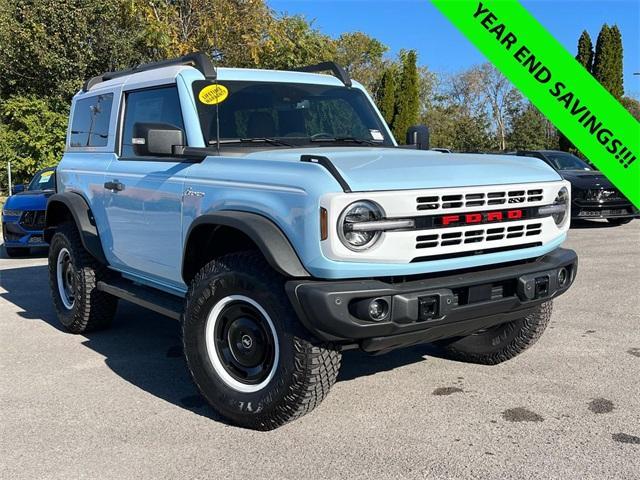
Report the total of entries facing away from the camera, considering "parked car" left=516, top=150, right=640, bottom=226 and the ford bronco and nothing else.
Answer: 0

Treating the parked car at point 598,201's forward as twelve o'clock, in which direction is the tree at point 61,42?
The tree is roughly at 5 o'clock from the parked car.

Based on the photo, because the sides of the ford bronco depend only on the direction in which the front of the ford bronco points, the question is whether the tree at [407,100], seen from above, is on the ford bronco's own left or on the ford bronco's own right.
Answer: on the ford bronco's own left

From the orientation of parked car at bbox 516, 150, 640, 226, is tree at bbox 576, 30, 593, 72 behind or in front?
behind

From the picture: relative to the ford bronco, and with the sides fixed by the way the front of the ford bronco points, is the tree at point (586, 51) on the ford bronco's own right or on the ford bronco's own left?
on the ford bronco's own left

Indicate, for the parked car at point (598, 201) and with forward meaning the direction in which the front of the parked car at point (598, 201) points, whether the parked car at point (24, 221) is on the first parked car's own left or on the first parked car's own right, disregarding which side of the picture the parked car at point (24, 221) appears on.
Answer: on the first parked car's own right

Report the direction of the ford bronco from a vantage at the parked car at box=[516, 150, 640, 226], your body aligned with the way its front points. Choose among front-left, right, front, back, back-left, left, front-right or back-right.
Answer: front-right

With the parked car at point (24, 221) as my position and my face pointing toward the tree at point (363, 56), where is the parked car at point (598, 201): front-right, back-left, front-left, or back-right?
front-right

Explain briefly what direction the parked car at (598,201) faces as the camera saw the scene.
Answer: facing the viewer and to the right of the viewer

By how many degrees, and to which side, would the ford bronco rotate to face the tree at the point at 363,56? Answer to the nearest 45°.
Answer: approximately 135° to its left

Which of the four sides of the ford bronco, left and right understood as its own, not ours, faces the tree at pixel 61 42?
back
